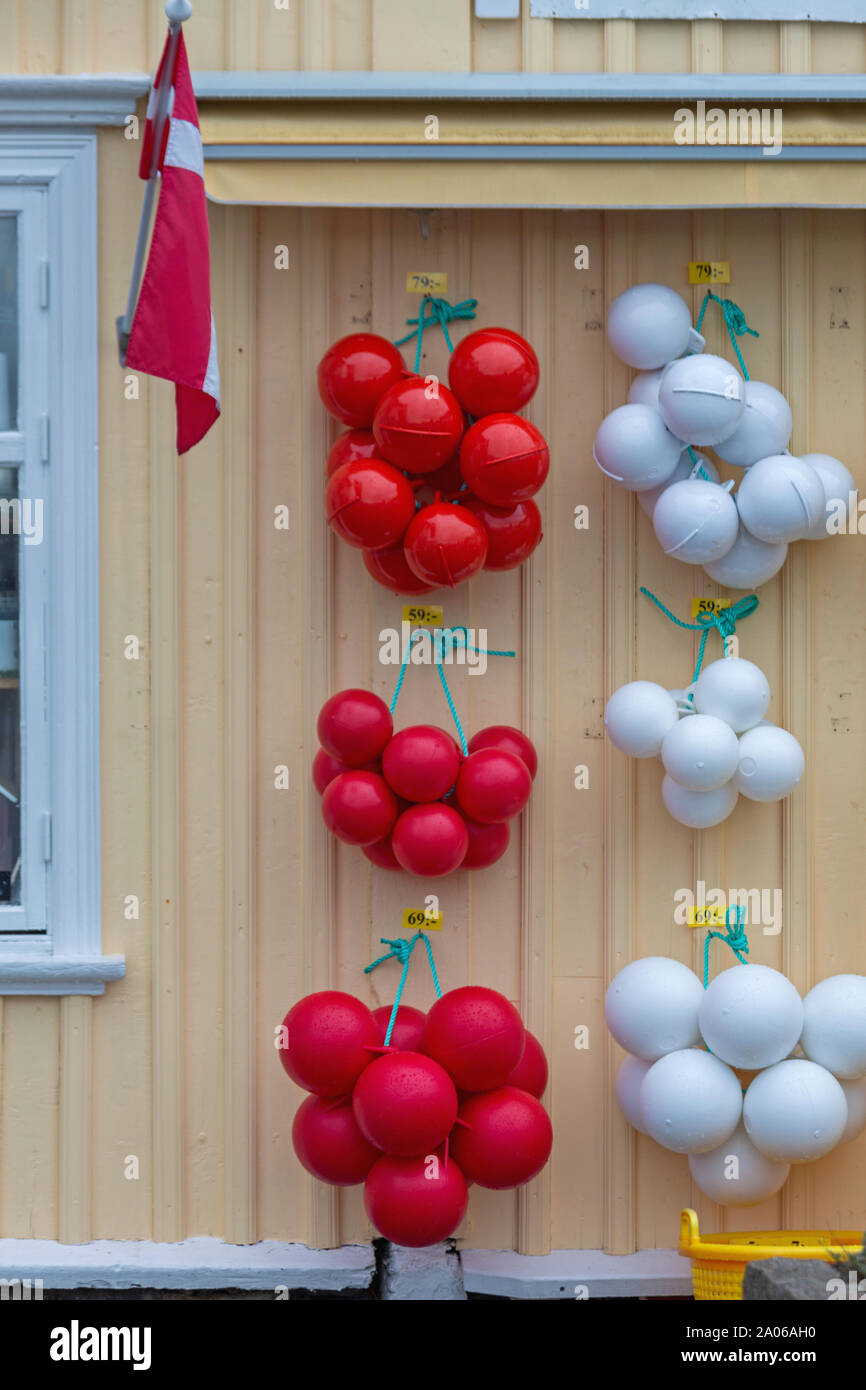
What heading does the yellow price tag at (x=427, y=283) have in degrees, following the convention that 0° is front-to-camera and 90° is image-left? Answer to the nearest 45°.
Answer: approximately 0°
